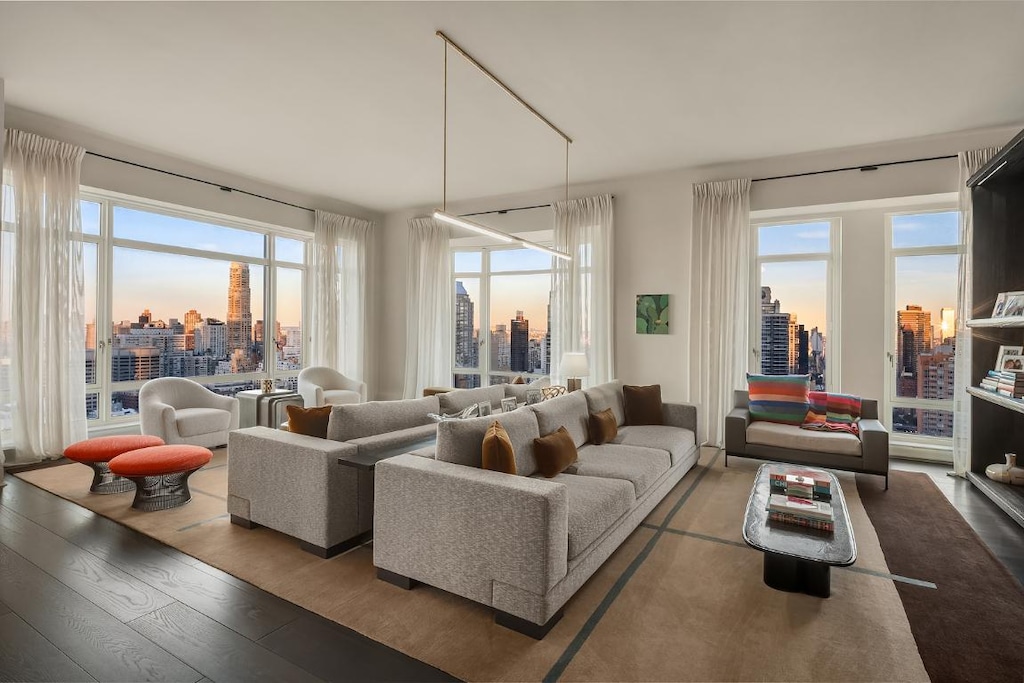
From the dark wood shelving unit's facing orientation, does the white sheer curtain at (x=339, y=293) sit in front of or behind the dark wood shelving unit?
in front

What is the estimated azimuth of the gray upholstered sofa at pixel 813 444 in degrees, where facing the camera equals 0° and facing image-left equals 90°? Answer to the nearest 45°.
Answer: approximately 0°

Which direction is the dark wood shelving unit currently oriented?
to the viewer's left

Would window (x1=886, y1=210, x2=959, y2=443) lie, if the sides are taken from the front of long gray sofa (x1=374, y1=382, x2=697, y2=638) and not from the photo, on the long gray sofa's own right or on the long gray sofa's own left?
on the long gray sofa's own left

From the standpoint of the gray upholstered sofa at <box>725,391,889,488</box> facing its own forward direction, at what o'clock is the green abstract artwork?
The green abstract artwork is roughly at 4 o'clock from the gray upholstered sofa.

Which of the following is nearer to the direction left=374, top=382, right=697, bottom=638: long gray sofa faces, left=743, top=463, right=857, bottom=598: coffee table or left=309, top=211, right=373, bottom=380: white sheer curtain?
the coffee table

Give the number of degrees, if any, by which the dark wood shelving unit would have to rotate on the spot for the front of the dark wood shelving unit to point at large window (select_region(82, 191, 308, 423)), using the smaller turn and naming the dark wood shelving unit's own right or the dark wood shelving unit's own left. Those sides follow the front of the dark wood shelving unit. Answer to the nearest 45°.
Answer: approximately 45° to the dark wood shelving unit's own left

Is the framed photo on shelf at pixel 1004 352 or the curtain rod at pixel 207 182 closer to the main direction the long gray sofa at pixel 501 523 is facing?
the framed photo on shelf

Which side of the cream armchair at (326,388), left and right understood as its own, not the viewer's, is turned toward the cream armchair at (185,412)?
right

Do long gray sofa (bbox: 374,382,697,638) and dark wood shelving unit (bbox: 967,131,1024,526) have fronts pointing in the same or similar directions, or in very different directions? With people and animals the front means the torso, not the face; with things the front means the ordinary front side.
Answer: very different directions

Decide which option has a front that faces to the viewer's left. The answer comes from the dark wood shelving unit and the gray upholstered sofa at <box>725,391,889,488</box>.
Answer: the dark wood shelving unit

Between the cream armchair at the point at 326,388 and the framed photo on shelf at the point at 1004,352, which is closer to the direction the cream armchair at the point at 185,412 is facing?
the framed photo on shelf
